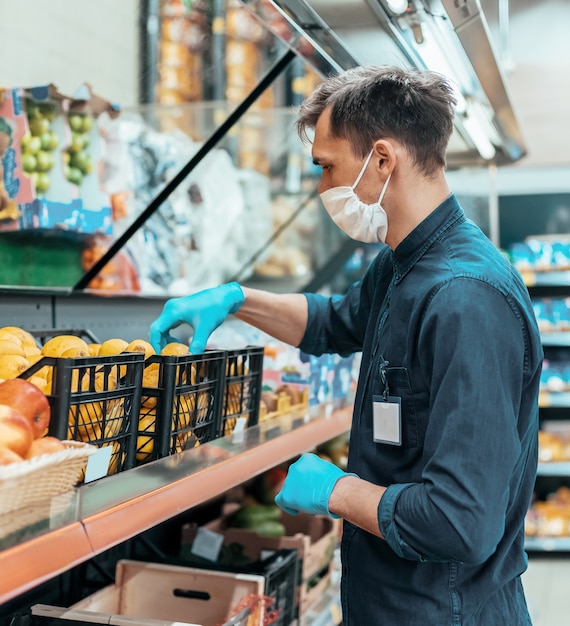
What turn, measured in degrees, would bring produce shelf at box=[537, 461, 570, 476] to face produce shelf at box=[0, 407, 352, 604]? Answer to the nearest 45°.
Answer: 0° — it already faces it

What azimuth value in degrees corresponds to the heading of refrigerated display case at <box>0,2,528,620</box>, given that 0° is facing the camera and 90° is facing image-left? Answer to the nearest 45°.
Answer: approximately 315°

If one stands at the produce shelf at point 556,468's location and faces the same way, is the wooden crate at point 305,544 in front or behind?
in front

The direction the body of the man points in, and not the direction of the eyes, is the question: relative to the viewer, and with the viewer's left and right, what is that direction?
facing to the left of the viewer

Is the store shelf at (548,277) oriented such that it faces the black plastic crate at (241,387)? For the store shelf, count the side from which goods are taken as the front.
yes

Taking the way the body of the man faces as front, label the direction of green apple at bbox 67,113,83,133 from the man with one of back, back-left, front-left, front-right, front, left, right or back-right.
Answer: front-right

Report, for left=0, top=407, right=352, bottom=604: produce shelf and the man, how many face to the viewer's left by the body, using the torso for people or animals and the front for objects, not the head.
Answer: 1

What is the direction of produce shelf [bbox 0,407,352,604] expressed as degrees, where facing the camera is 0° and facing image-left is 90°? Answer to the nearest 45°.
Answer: approximately 315°
